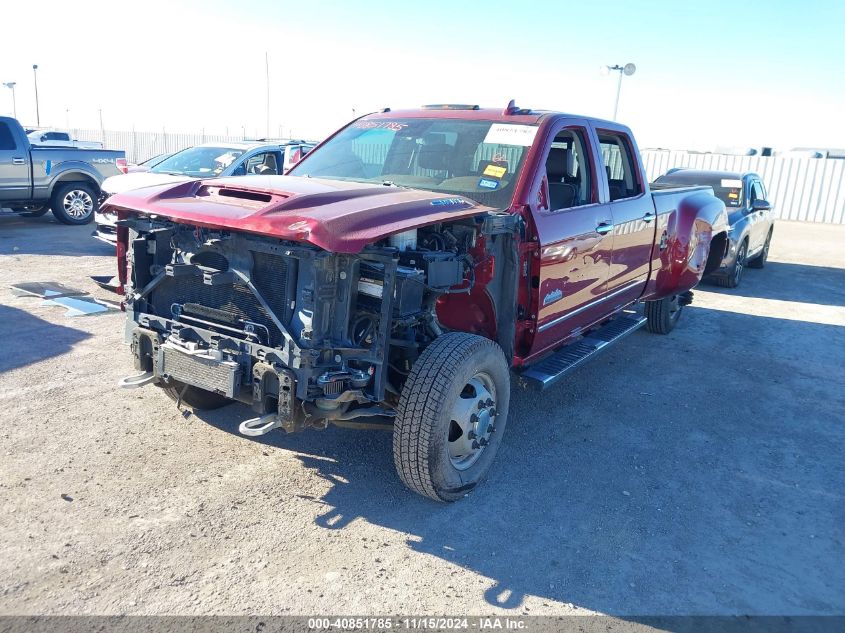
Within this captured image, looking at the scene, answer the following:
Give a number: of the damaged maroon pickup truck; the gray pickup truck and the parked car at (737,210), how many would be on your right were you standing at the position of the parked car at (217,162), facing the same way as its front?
1

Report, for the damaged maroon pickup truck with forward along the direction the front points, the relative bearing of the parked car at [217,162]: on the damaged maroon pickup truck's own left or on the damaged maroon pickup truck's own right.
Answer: on the damaged maroon pickup truck's own right

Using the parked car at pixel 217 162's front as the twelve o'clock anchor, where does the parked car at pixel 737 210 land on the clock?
the parked car at pixel 737 210 is roughly at 8 o'clock from the parked car at pixel 217 162.

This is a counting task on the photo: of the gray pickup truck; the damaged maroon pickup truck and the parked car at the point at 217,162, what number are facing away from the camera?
0

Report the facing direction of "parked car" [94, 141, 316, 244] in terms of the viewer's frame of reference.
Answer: facing the viewer and to the left of the viewer

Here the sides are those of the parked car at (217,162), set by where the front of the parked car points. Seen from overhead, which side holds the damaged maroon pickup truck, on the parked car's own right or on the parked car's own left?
on the parked car's own left

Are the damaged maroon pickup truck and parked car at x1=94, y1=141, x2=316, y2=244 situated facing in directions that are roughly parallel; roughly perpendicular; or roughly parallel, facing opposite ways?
roughly parallel

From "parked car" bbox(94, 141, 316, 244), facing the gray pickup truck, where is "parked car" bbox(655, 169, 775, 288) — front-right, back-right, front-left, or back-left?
back-right

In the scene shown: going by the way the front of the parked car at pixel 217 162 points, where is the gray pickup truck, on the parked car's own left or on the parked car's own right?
on the parked car's own right

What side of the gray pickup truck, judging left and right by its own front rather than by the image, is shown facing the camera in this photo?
left

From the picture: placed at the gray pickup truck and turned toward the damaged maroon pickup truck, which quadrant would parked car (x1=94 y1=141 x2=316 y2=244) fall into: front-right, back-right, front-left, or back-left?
front-left

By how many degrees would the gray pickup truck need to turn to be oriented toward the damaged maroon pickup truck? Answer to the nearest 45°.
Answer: approximately 90° to its left
